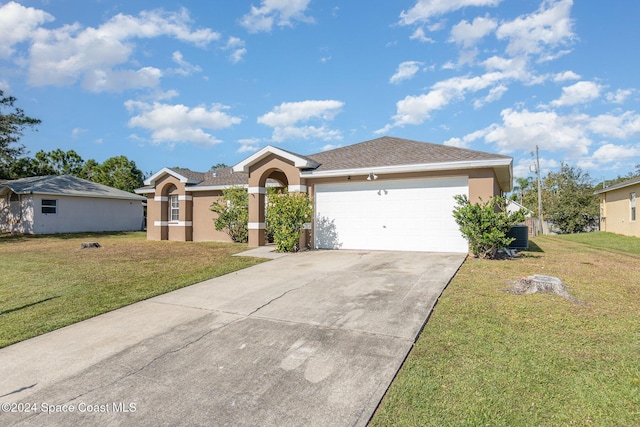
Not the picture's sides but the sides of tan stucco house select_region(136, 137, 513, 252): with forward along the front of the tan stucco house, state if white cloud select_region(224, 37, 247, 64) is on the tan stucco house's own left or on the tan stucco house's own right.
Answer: on the tan stucco house's own right

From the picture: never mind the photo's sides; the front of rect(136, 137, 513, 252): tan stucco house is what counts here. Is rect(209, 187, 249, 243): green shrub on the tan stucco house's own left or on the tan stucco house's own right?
on the tan stucco house's own right

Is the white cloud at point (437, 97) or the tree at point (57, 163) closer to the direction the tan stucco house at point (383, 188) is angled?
the tree

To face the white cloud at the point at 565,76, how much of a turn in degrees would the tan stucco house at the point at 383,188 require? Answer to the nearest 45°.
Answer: approximately 180°

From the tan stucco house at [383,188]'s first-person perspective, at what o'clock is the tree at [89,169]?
The tree is roughly at 3 o'clock from the tan stucco house.

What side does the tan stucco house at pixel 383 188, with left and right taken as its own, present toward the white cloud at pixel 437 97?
back

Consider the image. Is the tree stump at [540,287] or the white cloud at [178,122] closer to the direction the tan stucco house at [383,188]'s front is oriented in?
the tree stump

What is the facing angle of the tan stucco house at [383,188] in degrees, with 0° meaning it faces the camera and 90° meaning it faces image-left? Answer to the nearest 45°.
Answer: approximately 45°

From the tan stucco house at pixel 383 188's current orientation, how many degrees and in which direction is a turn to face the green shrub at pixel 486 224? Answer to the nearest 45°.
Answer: approximately 90° to its left

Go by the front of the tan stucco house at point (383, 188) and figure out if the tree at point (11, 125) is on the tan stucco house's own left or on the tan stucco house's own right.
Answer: on the tan stucco house's own right
